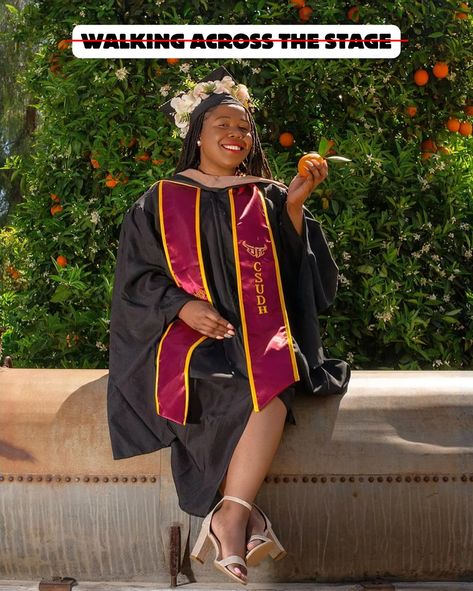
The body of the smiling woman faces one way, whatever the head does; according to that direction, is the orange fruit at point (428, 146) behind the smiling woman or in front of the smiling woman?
behind

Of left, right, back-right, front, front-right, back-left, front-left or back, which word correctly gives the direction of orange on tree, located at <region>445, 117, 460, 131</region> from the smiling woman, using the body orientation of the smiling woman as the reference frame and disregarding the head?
back-left

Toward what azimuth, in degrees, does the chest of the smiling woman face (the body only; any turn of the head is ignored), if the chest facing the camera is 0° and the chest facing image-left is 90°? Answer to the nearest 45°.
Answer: approximately 0°

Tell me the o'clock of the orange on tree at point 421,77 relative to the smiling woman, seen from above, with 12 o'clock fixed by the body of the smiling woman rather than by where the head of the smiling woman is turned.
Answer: The orange on tree is roughly at 7 o'clock from the smiling woman.

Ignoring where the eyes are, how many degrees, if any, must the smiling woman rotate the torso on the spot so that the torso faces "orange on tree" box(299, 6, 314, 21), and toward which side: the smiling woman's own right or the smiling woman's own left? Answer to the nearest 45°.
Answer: approximately 180°

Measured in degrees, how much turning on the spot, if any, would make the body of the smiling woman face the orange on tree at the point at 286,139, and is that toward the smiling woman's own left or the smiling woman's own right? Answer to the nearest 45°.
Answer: approximately 180°

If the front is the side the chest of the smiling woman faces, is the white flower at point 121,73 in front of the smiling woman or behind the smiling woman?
behind
